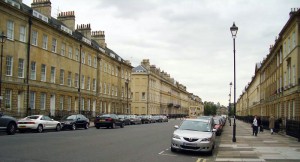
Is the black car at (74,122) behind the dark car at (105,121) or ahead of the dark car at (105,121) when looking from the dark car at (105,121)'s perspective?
behind

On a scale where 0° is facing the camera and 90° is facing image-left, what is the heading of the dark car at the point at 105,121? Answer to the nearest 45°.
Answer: approximately 225°

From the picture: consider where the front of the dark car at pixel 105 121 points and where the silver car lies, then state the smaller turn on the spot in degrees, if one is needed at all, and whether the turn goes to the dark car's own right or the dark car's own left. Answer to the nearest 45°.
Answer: approximately 135° to the dark car's own right

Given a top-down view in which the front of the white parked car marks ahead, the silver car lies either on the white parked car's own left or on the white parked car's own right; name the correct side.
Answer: on the white parked car's own right

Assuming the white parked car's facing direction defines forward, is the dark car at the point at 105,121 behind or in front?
in front

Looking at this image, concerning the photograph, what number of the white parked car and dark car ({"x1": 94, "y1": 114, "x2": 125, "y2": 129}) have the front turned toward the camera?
0

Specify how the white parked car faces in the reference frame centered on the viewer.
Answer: facing away from the viewer and to the right of the viewer
